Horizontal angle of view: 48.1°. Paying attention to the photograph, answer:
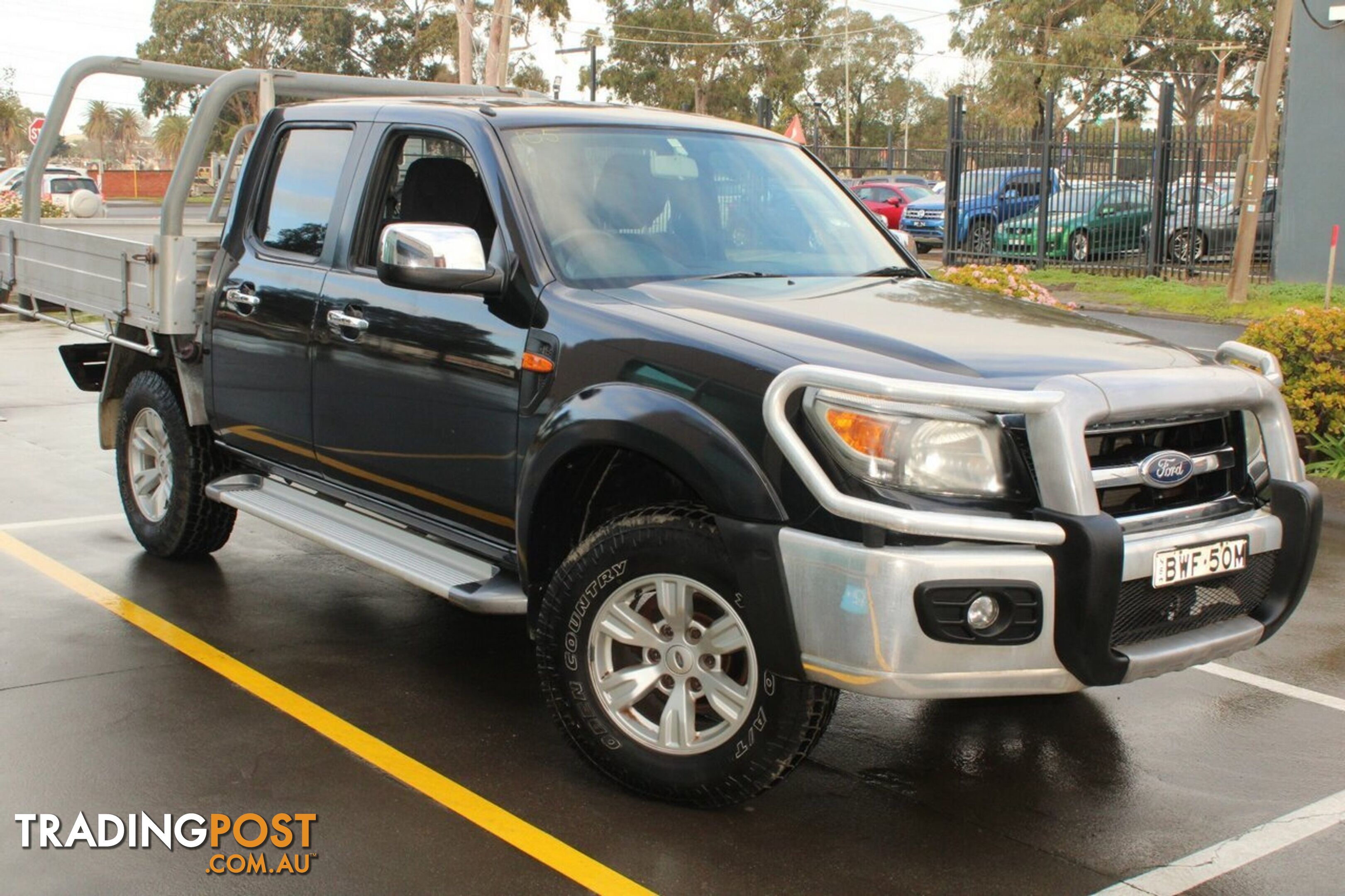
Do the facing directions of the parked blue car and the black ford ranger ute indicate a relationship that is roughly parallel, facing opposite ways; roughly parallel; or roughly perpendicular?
roughly perpendicular

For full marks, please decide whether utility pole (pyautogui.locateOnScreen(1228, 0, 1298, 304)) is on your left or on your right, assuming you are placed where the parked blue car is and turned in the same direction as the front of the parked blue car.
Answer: on your left

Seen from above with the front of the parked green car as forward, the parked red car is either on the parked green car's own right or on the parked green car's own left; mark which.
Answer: on the parked green car's own right

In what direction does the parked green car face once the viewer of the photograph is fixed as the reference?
facing the viewer and to the left of the viewer

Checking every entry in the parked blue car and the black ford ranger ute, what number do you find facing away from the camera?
0

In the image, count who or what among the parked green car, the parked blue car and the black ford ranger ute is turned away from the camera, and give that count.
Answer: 0

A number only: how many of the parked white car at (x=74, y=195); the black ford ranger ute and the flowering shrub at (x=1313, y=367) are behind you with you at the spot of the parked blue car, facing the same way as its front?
0

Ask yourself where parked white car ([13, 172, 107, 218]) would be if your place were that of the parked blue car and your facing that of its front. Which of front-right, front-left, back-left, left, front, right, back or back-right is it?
front-right

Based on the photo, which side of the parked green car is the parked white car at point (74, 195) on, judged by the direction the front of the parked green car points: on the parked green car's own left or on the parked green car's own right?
on the parked green car's own right

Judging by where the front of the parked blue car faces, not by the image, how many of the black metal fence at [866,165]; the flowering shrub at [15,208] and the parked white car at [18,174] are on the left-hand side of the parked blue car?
0

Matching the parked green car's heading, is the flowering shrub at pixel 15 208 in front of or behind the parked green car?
in front

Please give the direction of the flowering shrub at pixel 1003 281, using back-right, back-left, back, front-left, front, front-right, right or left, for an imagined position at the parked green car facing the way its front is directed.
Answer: front-left

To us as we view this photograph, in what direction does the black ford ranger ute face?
facing the viewer and to the right of the viewer

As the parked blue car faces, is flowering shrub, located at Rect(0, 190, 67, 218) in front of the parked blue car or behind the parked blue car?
in front

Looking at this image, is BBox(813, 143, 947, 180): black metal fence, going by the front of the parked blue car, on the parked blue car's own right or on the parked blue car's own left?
on the parked blue car's own right

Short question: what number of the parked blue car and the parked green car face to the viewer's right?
0
